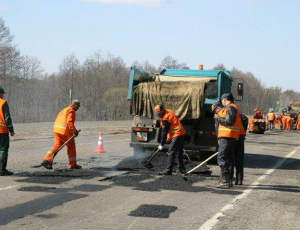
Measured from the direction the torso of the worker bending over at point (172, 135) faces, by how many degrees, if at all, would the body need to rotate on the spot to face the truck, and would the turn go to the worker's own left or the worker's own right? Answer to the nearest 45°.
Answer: approximately 90° to the worker's own right

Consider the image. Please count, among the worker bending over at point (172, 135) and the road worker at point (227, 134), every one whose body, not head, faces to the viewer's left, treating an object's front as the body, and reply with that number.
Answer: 2

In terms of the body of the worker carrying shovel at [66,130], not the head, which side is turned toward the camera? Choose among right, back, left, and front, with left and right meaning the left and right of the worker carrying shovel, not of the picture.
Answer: right

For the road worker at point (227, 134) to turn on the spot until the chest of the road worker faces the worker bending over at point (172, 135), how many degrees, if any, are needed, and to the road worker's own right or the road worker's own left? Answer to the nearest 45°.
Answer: approximately 45° to the road worker's own right

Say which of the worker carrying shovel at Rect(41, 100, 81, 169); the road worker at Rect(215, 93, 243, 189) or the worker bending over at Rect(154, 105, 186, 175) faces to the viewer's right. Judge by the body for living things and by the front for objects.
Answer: the worker carrying shovel

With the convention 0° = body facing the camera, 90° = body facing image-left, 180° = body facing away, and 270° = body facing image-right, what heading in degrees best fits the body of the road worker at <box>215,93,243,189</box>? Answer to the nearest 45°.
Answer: approximately 90°

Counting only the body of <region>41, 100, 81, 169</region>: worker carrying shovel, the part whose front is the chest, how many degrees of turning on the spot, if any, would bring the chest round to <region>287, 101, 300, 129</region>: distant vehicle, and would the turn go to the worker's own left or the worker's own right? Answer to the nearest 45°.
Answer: approximately 45° to the worker's own left

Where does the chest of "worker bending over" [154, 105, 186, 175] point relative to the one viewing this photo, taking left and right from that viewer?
facing to the left of the viewer

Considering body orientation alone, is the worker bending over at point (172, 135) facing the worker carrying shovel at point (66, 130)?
yes

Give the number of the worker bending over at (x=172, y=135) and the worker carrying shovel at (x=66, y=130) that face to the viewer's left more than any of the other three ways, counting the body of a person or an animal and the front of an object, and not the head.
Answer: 1
